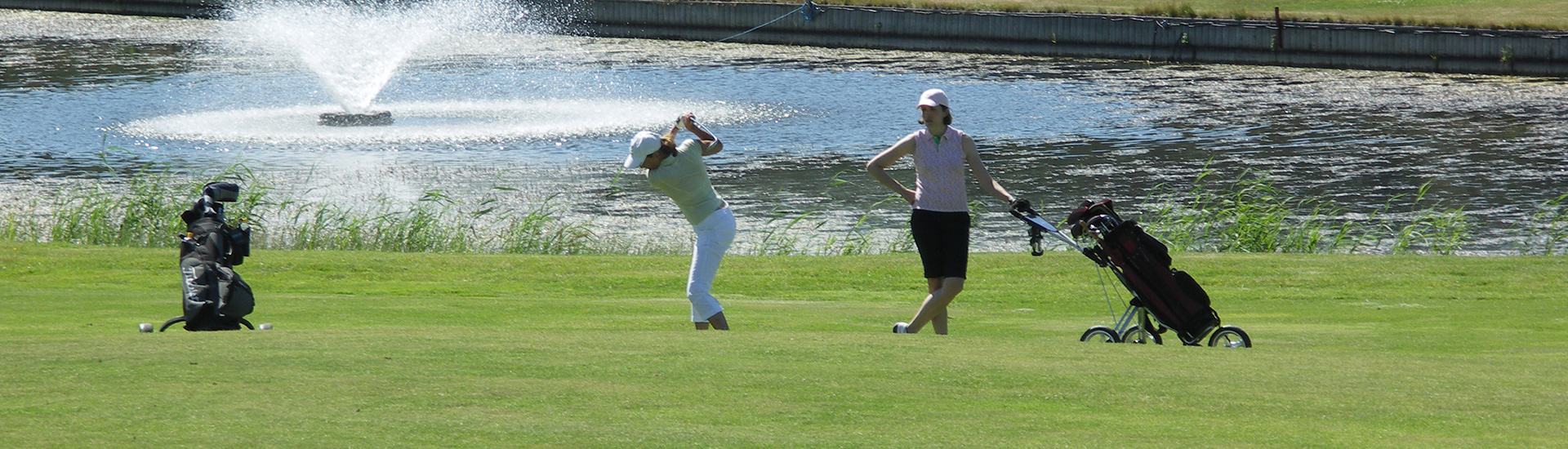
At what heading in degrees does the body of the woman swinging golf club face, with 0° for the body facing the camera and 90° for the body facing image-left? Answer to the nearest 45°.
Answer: approximately 90°

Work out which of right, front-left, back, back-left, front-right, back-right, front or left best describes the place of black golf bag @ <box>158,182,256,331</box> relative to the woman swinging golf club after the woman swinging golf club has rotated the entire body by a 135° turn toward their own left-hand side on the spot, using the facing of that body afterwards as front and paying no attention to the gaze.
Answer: back-right

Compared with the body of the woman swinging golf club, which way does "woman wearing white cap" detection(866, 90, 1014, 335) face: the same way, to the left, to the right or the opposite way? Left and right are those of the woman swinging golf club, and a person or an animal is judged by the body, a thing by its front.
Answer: to the left

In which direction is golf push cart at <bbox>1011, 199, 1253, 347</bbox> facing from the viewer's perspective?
to the viewer's right

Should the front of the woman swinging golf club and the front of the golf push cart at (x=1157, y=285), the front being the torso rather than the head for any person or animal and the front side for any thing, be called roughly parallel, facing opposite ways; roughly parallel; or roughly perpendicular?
roughly parallel, facing opposite ways

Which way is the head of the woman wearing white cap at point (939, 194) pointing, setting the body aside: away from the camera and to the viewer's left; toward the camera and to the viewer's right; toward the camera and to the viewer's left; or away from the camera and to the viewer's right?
toward the camera and to the viewer's left

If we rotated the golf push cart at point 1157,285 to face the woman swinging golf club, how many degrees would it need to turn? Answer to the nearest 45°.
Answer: approximately 180°

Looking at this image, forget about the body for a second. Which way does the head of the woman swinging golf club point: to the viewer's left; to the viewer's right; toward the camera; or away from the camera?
to the viewer's left

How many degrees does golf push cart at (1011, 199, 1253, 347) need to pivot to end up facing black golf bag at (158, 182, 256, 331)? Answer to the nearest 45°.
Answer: approximately 180°

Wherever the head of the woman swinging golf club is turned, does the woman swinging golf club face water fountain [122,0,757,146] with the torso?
no

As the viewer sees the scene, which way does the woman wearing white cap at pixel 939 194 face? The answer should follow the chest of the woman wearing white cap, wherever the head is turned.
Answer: toward the camera

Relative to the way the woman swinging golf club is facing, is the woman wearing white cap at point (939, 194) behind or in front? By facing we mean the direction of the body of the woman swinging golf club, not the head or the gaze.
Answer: behind
